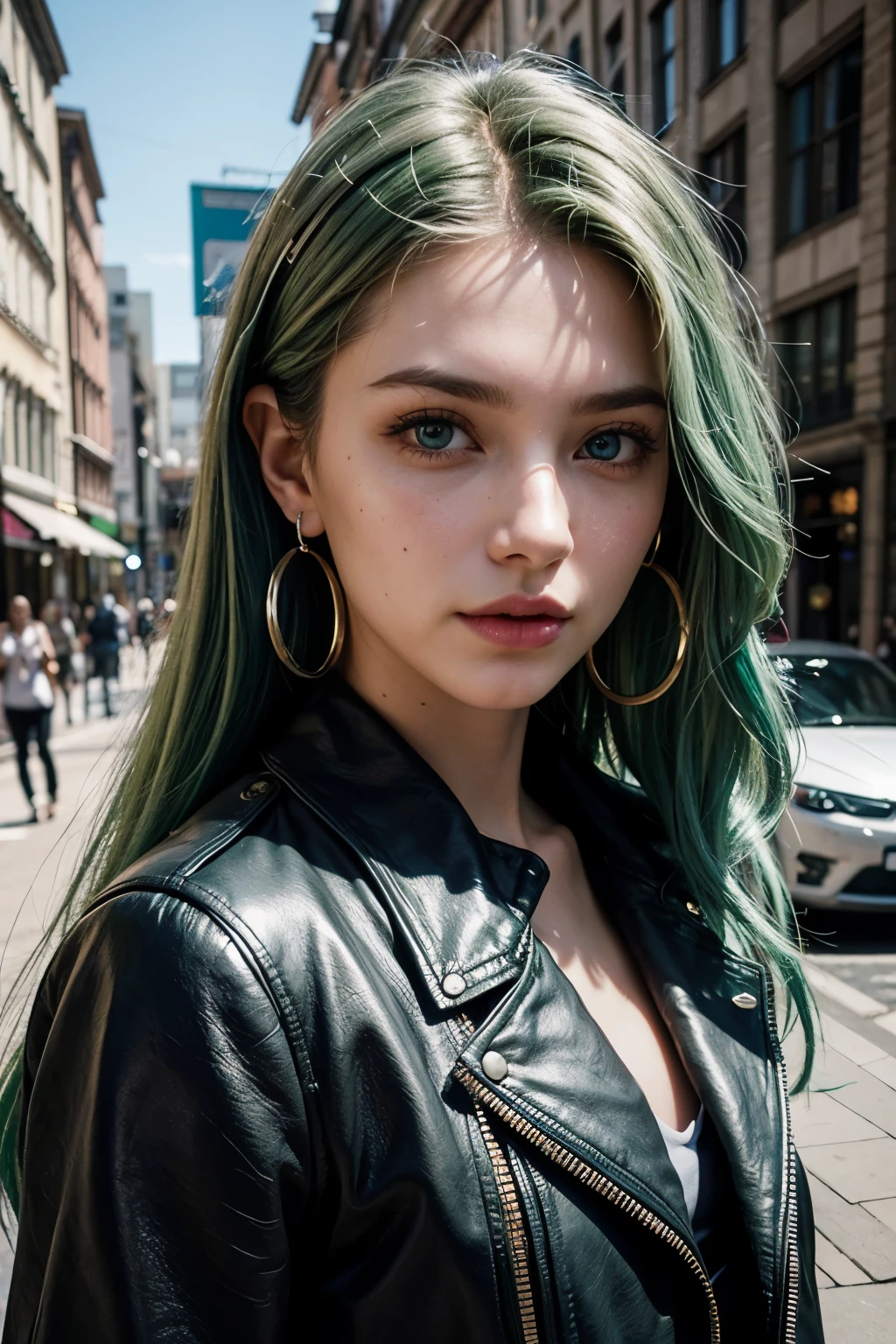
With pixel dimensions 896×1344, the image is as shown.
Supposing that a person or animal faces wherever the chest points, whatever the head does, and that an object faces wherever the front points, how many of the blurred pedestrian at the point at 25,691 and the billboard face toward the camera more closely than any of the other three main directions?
2

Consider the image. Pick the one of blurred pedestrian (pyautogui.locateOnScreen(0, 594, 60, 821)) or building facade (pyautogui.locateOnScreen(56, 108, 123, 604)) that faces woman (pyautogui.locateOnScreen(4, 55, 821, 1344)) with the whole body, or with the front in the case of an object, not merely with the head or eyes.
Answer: the blurred pedestrian

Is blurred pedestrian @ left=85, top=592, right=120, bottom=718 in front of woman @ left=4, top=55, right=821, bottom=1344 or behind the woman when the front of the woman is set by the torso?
behind

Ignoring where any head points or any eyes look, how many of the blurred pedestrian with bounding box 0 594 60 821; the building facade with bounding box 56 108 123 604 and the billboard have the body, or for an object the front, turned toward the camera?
2

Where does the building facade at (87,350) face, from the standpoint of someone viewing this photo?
facing to the right of the viewer

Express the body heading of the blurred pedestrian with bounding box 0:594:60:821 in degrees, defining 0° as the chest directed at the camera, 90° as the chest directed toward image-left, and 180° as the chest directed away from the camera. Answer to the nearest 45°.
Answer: approximately 0°

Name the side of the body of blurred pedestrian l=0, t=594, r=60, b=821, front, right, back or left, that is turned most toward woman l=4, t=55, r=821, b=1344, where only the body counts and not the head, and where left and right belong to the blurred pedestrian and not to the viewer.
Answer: front

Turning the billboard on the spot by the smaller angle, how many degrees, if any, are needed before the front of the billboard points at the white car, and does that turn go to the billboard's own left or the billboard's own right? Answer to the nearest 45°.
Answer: approximately 45° to the billboard's own left

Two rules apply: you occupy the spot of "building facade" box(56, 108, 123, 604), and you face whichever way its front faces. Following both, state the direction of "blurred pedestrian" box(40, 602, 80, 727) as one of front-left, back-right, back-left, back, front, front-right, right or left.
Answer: right

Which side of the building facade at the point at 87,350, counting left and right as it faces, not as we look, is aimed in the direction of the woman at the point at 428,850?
right

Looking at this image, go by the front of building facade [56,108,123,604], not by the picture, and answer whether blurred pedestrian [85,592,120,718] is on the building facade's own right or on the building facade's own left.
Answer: on the building facade's own right

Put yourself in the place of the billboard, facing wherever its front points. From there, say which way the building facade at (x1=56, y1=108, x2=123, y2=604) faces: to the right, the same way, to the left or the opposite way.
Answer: to the left

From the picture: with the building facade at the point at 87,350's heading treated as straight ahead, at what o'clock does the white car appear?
The white car is roughly at 3 o'clock from the building facade.

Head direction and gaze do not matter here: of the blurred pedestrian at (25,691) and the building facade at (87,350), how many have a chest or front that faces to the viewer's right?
1
